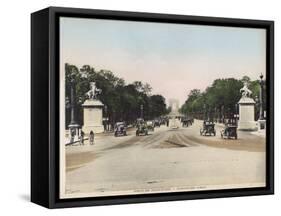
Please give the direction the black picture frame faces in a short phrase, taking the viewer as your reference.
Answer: facing the viewer and to the right of the viewer
